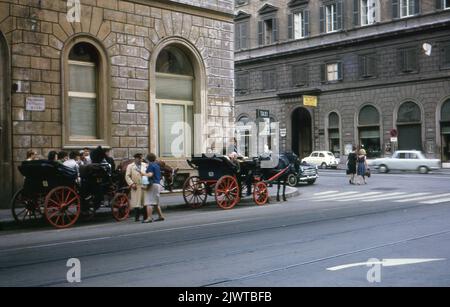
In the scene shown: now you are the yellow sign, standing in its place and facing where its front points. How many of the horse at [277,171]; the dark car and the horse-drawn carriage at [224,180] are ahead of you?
3

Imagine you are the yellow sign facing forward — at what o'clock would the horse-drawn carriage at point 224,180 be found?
The horse-drawn carriage is roughly at 12 o'clock from the yellow sign.

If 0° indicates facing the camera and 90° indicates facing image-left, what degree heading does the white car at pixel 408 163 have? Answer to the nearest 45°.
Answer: approximately 90°

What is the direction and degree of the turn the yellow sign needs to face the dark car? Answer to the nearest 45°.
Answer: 0° — it already faces it

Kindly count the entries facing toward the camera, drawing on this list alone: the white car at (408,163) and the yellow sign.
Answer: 1

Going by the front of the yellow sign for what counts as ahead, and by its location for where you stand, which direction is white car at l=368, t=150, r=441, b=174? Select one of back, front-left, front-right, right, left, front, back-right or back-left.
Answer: front-left

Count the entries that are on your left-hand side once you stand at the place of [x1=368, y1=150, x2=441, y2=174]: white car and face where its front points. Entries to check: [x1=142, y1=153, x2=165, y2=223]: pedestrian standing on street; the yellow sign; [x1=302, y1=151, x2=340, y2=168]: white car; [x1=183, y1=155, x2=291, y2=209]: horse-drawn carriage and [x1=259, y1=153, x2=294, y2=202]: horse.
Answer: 3

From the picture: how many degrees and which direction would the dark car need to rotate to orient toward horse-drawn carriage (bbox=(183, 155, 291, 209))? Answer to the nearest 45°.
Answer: approximately 45° to its right

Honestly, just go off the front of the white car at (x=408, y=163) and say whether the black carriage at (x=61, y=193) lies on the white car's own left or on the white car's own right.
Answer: on the white car's own left

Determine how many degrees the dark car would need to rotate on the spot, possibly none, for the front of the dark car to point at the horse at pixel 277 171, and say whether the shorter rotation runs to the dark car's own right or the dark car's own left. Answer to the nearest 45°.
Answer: approximately 45° to the dark car's own right

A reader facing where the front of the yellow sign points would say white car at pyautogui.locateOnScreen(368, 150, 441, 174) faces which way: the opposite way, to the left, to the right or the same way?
to the right

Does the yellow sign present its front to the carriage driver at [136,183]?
yes

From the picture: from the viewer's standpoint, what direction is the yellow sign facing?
toward the camera

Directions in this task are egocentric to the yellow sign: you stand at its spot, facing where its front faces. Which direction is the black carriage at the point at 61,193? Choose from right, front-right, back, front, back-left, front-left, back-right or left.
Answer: front
